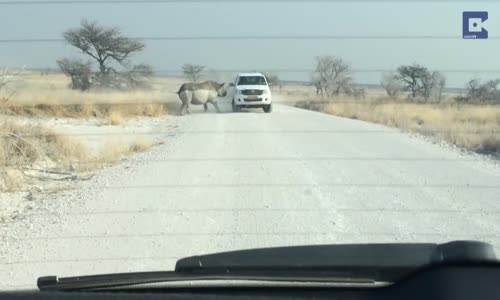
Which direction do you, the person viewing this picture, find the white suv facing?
facing the viewer

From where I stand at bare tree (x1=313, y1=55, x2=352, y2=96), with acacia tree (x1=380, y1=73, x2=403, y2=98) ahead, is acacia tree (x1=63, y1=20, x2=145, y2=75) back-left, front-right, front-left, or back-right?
back-left
